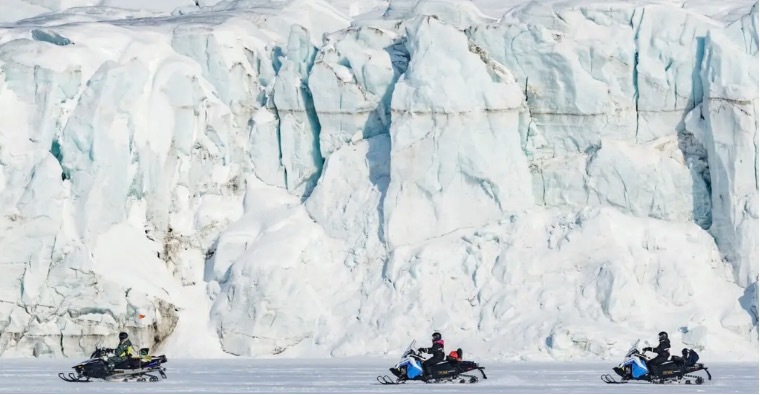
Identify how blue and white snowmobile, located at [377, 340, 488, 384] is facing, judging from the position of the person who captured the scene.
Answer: facing to the left of the viewer

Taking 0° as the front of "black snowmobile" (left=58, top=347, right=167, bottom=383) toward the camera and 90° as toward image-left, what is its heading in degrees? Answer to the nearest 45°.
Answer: approximately 90°

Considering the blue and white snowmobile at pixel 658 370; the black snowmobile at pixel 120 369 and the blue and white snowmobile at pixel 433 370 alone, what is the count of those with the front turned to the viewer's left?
3

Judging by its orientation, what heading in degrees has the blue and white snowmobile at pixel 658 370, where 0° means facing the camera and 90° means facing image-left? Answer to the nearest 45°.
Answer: approximately 90°

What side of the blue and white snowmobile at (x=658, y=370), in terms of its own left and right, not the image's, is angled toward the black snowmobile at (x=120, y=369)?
front

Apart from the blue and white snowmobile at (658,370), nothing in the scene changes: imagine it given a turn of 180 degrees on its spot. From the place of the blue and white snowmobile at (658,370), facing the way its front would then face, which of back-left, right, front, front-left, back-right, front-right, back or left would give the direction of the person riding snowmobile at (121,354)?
back

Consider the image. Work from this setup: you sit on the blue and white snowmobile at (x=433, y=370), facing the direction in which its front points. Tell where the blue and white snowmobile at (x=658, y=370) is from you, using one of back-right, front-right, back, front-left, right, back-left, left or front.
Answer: back

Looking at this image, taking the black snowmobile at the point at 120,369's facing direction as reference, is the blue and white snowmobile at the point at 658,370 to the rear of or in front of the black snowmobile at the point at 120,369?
to the rear

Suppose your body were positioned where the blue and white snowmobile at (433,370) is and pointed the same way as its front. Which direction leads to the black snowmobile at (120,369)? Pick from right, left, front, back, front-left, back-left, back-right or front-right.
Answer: front

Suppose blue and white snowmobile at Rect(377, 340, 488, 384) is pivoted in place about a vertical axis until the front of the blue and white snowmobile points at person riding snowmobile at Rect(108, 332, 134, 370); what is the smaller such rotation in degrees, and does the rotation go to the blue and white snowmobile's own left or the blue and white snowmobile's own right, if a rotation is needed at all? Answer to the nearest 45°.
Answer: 0° — it already faces them

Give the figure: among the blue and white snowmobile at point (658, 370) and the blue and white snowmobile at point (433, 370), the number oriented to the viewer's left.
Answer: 2

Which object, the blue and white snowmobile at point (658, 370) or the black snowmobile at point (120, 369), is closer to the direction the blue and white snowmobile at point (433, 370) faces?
the black snowmobile
